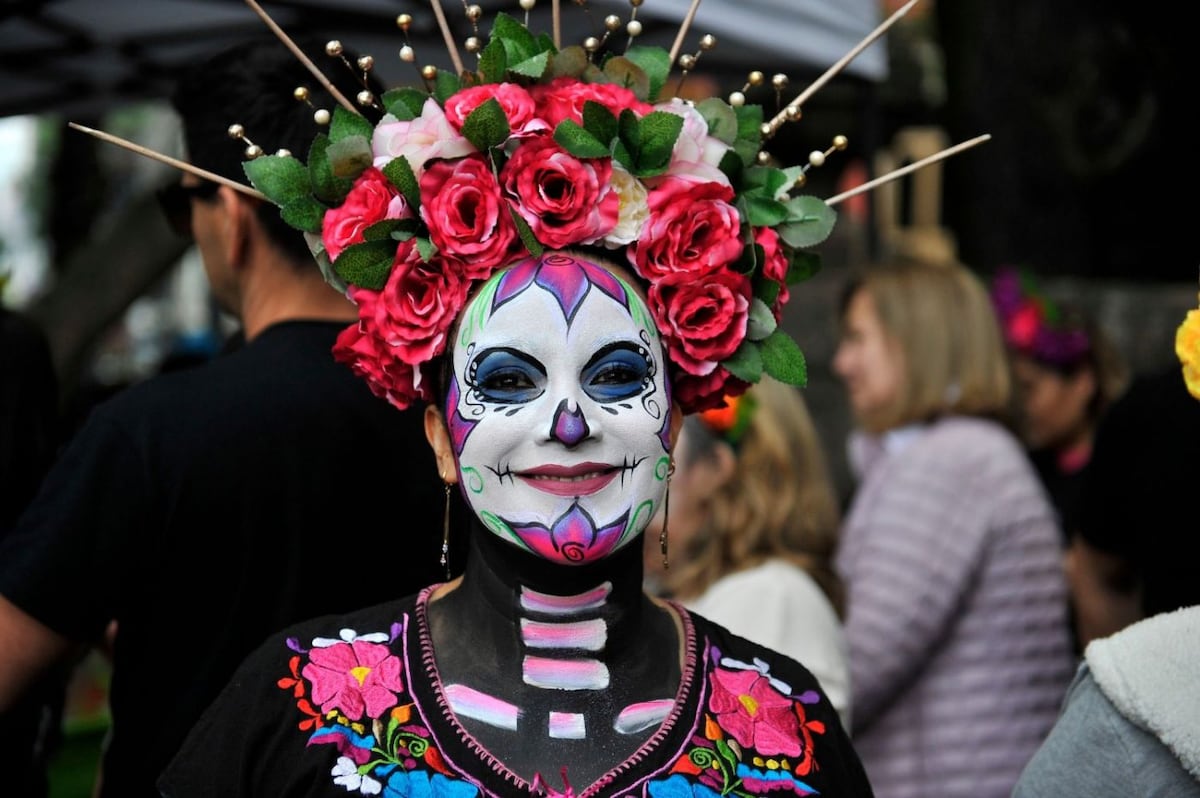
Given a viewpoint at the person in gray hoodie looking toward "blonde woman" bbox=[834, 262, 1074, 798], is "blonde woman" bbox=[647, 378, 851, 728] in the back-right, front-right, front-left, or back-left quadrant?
front-left

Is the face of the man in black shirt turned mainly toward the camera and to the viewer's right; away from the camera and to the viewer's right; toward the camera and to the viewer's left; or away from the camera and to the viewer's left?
away from the camera and to the viewer's left

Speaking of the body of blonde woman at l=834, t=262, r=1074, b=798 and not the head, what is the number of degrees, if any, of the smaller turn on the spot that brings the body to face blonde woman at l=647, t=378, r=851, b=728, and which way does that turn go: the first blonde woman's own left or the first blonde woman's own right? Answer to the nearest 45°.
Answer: approximately 45° to the first blonde woman's own left

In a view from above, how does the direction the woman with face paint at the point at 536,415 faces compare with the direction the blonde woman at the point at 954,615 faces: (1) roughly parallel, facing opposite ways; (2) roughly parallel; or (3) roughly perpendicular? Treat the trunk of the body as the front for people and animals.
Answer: roughly perpendicular

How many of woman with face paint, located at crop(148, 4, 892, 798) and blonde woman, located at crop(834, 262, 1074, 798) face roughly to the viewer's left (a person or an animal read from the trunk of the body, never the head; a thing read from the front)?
1

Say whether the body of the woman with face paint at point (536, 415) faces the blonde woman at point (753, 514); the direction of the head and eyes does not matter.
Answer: no

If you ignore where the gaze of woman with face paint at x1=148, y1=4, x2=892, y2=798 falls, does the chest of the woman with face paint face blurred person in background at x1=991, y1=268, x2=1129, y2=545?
no

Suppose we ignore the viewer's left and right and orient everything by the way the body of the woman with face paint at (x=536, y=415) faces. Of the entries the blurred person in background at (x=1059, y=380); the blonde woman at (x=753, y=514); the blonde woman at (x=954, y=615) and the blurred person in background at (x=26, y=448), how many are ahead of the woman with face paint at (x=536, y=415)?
0

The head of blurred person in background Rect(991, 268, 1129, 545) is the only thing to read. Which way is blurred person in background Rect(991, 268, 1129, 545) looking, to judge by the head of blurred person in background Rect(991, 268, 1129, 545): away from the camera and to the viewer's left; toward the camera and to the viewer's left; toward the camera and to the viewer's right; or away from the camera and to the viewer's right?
toward the camera and to the viewer's left

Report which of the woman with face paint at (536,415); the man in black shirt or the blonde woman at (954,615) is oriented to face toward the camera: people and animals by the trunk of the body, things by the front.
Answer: the woman with face paint

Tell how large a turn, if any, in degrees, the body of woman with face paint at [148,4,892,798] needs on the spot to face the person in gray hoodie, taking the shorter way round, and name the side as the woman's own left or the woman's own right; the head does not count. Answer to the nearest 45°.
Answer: approximately 90° to the woman's own left

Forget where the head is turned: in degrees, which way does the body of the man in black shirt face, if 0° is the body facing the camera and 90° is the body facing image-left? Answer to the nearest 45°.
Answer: approximately 135°

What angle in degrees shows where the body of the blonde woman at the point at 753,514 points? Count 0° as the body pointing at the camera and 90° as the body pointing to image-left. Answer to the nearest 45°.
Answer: approximately 135°

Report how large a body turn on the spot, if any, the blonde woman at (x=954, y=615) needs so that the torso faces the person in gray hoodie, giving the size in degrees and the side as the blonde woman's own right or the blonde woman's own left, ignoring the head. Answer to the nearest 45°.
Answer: approximately 90° to the blonde woman's own left

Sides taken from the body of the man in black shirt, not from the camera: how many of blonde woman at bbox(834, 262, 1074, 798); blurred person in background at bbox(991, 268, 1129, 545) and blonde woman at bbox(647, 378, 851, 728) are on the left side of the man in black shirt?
0
